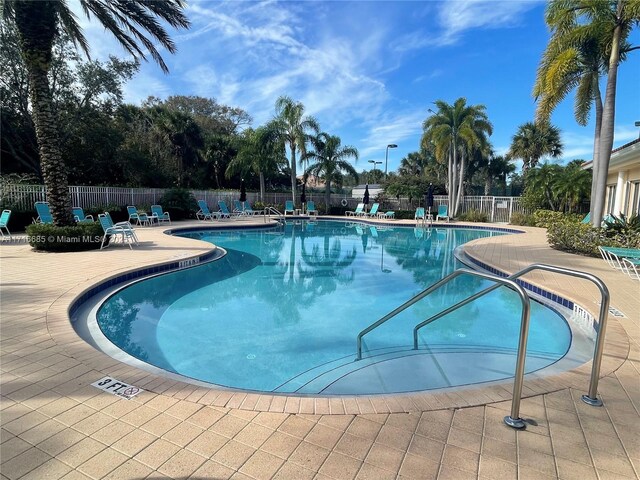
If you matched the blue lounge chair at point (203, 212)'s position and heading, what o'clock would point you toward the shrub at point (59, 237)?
The shrub is roughly at 2 o'clock from the blue lounge chair.

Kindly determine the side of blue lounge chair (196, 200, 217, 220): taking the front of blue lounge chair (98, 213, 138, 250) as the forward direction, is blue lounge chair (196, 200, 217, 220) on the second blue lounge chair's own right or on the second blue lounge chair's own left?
on the second blue lounge chair's own left

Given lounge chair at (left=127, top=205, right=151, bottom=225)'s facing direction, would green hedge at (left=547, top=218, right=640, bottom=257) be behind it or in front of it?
in front

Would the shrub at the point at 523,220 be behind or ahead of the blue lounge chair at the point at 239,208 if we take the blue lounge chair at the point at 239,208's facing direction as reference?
ahead

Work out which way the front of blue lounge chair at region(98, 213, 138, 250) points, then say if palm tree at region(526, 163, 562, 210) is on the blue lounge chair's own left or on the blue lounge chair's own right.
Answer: on the blue lounge chair's own left

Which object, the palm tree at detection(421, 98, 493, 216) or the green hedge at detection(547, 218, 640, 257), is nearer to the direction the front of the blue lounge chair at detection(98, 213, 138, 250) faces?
the green hedge

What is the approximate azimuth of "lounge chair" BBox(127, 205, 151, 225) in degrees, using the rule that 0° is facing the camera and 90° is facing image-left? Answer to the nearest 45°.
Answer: approximately 315°

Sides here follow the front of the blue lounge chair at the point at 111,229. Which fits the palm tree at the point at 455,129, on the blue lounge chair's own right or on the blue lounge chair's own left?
on the blue lounge chair's own left

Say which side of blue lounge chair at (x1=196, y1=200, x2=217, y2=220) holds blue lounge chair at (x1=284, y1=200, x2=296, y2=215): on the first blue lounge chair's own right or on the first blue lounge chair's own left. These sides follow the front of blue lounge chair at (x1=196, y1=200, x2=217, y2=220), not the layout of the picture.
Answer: on the first blue lounge chair's own left

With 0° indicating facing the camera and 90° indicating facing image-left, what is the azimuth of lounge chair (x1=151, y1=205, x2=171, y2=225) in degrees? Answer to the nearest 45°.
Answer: approximately 315°

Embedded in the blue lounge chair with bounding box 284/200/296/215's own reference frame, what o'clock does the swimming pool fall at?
The swimming pool is roughly at 12 o'clock from the blue lounge chair.

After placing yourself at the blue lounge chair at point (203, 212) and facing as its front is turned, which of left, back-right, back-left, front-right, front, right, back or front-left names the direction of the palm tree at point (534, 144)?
front-left
